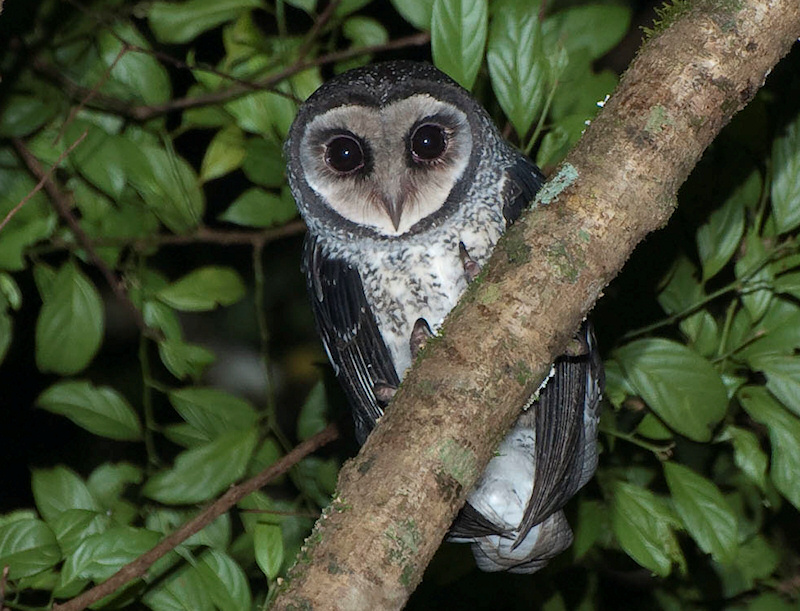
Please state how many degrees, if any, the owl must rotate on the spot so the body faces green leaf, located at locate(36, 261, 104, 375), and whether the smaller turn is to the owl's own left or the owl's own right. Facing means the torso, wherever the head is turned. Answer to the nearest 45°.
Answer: approximately 90° to the owl's own right

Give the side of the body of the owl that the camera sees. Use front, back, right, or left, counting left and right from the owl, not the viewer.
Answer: front

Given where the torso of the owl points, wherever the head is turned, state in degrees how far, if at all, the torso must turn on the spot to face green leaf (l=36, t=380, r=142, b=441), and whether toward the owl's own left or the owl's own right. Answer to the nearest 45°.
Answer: approximately 90° to the owl's own right

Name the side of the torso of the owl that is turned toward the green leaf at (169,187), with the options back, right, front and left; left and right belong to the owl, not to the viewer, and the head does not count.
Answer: right

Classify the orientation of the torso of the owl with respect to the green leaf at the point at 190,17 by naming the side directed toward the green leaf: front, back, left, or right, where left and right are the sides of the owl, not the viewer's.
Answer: right

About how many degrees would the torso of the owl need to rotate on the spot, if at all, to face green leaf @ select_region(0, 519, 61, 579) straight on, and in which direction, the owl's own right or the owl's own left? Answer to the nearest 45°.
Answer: approximately 45° to the owl's own right

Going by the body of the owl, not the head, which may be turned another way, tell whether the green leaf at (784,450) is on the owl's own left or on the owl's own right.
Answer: on the owl's own left
